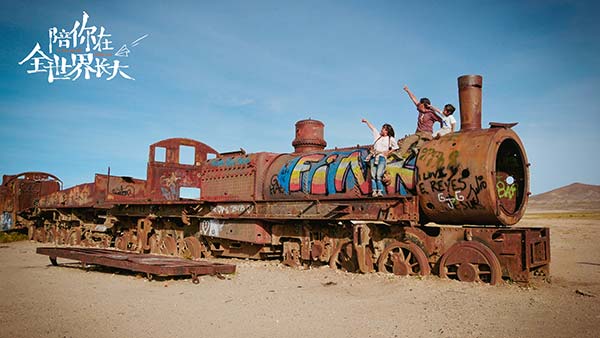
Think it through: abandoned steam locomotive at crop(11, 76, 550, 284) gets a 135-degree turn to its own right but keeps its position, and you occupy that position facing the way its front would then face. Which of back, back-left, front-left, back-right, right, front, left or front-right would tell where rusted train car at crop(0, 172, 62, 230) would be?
front-right

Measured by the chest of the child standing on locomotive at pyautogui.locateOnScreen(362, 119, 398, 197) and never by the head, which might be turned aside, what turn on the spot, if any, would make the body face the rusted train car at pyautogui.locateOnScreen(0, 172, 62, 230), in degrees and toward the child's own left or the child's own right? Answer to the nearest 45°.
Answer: approximately 90° to the child's own right

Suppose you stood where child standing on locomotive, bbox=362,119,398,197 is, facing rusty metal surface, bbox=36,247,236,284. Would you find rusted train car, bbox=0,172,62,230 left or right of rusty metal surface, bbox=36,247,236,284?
right

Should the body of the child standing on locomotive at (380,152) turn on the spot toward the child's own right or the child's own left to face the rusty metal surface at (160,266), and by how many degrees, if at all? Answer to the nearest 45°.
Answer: approximately 45° to the child's own right

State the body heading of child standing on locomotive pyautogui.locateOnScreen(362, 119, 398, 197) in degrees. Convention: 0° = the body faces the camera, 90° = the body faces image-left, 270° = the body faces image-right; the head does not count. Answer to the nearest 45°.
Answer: approximately 45°
